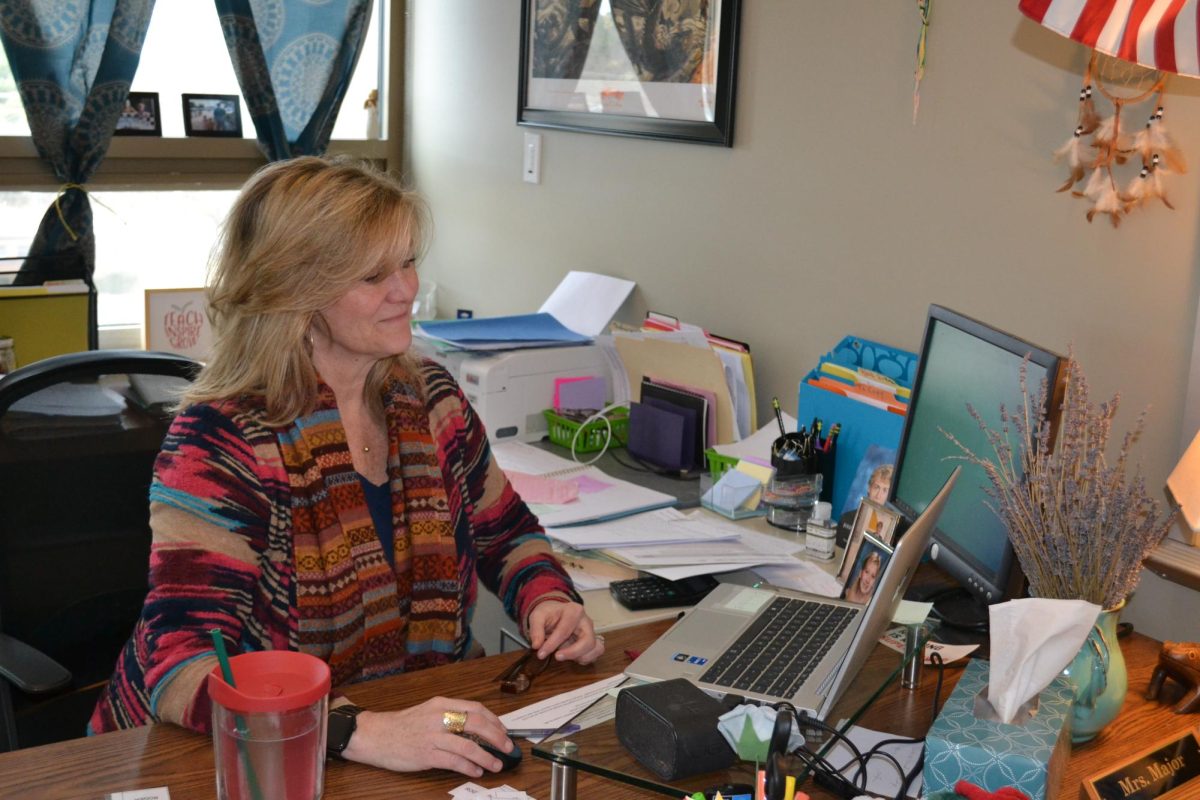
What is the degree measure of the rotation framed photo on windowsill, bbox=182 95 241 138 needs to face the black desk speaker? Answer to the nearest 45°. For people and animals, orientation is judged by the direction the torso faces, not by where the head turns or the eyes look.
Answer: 0° — it already faces it

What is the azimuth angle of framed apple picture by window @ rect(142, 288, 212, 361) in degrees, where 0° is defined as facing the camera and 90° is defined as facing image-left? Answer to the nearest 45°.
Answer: approximately 0°

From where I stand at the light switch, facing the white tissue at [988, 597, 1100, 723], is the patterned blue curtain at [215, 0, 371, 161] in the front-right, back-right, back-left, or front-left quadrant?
back-right

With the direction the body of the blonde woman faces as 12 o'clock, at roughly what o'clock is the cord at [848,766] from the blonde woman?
The cord is roughly at 12 o'clock from the blonde woman.

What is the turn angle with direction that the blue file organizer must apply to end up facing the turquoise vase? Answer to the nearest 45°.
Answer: approximately 45° to its left

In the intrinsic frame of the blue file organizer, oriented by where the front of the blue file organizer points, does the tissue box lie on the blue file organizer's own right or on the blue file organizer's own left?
on the blue file organizer's own left

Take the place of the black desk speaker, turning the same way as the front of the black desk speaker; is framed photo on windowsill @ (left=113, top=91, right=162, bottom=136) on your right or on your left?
on your right

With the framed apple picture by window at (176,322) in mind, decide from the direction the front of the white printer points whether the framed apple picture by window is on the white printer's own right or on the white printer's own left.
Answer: on the white printer's own right

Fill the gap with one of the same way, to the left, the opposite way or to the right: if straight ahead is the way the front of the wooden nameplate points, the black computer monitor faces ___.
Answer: to the right

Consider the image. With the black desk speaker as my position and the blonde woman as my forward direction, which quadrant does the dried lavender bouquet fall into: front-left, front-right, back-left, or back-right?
back-right

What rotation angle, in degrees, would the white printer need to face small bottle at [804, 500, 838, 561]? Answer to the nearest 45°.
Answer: approximately 90° to its left

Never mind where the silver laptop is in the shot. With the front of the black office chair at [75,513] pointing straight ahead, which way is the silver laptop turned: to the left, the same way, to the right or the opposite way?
the opposite way

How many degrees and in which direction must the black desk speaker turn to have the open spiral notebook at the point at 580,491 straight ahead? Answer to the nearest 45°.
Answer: approximately 135° to its right

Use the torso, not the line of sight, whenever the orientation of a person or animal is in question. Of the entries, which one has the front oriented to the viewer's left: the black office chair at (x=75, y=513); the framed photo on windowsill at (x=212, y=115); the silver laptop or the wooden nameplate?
the silver laptop
